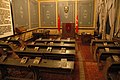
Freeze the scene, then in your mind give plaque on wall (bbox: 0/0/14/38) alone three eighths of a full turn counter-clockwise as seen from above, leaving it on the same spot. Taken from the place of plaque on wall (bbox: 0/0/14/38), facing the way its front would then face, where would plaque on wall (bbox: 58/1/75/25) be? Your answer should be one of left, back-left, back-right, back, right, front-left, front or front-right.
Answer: front-right

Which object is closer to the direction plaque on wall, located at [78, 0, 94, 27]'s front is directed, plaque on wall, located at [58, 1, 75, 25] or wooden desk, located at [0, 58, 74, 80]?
the wooden desk

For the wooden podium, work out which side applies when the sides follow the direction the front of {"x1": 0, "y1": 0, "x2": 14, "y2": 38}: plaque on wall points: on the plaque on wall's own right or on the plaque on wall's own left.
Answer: on the plaque on wall's own left

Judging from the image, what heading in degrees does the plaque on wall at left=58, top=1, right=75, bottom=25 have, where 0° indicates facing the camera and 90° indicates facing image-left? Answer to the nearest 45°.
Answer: approximately 0°

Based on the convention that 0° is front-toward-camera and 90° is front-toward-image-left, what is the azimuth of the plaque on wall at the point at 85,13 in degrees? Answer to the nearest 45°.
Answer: approximately 0°
